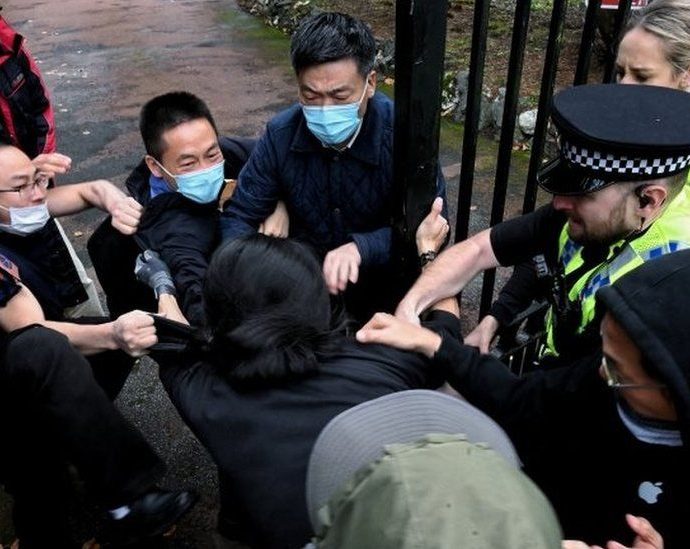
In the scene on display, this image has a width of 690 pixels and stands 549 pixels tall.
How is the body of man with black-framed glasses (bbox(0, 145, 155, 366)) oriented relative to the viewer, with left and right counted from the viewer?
facing the viewer and to the right of the viewer

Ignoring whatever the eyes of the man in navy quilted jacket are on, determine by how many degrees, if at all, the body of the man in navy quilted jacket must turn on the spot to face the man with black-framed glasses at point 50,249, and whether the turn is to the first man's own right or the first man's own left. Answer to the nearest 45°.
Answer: approximately 90° to the first man's own right

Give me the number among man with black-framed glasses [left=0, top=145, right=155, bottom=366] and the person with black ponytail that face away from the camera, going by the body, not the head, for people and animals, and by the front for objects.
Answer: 1

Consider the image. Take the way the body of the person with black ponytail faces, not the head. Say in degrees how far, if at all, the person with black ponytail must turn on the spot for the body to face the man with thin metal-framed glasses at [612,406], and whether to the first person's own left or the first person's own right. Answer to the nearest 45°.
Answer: approximately 90° to the first person's own right

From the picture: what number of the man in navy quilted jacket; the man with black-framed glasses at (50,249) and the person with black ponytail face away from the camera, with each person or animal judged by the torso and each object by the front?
1

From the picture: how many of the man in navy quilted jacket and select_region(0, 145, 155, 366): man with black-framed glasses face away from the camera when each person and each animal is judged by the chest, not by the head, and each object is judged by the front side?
0

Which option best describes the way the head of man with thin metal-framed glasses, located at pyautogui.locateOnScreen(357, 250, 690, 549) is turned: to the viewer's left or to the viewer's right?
to the viewer's left

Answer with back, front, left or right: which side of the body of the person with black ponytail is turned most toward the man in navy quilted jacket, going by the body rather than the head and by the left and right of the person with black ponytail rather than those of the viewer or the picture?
front

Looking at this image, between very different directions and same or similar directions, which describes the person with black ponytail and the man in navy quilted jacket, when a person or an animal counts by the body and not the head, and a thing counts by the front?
very different directions

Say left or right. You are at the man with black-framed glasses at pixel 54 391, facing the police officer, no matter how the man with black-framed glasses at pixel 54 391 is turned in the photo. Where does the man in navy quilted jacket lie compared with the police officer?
left

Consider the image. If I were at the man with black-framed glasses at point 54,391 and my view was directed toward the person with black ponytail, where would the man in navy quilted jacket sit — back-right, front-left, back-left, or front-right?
front-left

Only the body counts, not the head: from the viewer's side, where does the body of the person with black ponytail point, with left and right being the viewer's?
facing away from the viewer

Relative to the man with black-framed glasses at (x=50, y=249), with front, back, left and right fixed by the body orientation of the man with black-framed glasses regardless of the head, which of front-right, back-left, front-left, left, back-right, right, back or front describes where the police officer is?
front

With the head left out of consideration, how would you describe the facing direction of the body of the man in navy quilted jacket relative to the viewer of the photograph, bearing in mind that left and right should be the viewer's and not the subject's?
facing the viewer

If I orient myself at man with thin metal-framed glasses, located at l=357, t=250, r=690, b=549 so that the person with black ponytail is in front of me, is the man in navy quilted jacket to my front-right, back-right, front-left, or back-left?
front-right
